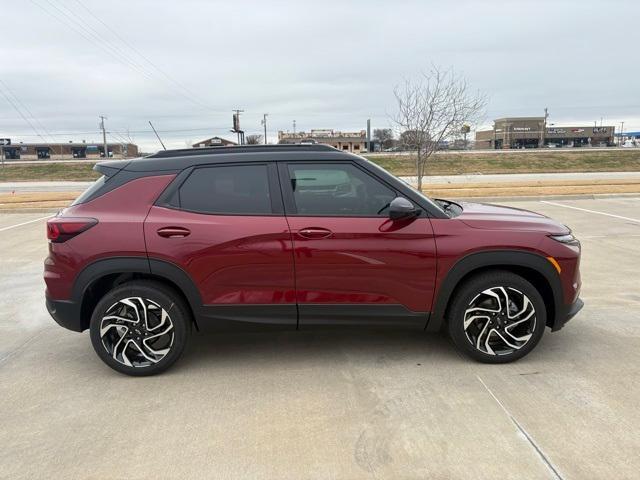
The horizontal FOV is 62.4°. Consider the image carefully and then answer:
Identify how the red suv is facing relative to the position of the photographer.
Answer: facing to the right of the viewer
